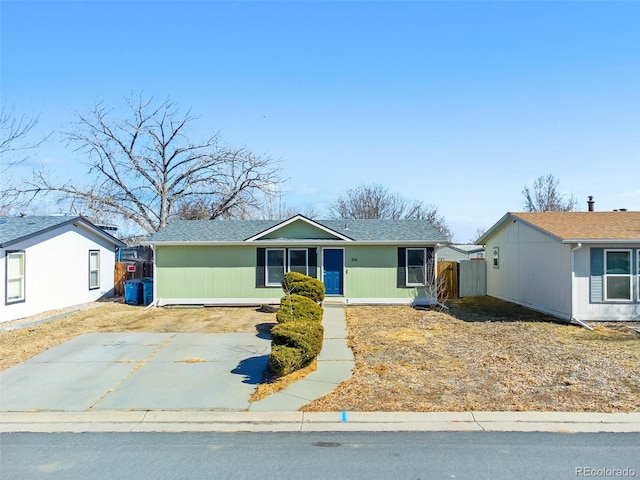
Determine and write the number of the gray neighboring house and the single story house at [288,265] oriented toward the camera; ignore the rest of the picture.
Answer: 2

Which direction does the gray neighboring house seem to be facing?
toward the camera

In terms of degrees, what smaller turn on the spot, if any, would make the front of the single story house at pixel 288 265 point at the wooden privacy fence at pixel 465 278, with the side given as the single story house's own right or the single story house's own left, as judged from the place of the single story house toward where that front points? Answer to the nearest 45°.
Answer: approximately 135° to the single story house's own left

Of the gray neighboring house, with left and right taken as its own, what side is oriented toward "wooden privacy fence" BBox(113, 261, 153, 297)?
right

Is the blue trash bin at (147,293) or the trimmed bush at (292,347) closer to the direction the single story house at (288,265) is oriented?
the trimmed bush

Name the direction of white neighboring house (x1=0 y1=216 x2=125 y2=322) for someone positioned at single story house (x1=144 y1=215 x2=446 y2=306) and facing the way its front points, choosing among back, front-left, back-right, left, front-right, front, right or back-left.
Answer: right

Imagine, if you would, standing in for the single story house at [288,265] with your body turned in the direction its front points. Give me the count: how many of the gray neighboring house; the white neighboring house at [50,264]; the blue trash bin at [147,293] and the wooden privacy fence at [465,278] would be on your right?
2

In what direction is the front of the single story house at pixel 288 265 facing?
toward the camera

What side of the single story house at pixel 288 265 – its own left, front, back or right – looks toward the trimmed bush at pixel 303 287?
front

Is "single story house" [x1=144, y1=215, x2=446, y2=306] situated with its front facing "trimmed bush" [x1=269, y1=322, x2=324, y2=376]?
yes

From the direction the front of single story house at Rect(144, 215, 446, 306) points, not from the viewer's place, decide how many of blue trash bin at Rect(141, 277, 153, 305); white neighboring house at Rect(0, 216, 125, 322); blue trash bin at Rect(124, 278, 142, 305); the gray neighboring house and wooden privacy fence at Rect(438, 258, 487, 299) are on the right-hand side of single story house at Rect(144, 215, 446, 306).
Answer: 3

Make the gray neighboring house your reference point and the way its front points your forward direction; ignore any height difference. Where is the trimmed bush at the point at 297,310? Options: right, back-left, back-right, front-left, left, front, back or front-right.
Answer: front-right

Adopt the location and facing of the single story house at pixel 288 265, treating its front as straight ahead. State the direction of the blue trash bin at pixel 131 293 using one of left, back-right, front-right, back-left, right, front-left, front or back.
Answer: right
